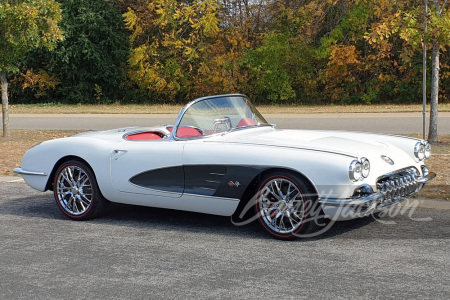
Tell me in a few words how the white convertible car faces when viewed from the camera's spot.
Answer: facing the viewer and to the right of the viewer

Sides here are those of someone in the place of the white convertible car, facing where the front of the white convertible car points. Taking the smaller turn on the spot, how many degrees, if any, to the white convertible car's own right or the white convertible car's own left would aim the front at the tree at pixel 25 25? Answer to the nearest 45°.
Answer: approximately 180°

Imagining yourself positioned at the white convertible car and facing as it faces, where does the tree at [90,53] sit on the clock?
The tree is roughly at 7 o'clock from the white convertible car.
